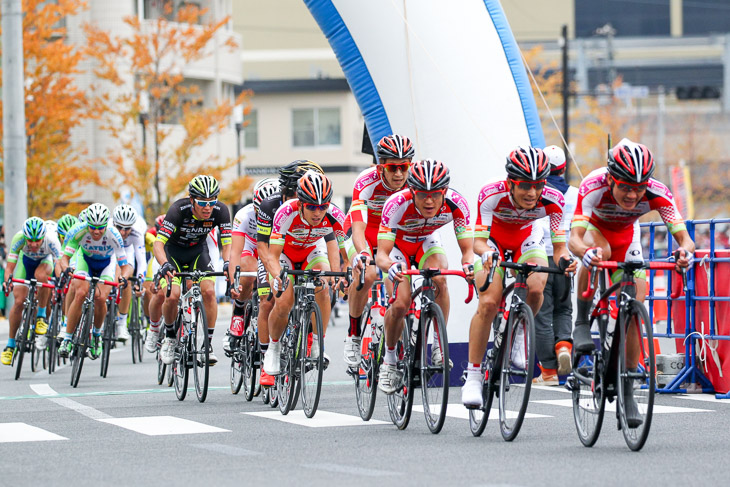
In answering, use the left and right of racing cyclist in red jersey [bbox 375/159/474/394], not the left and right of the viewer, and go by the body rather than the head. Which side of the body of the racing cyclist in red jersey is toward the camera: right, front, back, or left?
front

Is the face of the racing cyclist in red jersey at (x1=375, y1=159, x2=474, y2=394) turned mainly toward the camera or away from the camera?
toward the camera

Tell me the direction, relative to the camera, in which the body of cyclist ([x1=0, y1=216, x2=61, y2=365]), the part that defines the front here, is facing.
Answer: toward the camera

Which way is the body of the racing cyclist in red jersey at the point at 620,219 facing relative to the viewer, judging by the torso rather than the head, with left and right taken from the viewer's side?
facing the viewer

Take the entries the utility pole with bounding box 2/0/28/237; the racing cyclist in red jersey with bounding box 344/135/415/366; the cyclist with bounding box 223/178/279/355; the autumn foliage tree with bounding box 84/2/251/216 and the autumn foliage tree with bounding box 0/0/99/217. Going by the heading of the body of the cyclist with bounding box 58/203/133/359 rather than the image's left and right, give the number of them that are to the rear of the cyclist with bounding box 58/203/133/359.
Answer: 3

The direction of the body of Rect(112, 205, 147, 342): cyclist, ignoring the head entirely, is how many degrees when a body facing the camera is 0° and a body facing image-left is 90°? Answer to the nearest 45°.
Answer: approximately 0°

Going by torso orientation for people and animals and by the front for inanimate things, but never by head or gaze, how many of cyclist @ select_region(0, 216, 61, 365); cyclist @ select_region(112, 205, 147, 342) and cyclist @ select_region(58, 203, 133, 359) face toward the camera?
3

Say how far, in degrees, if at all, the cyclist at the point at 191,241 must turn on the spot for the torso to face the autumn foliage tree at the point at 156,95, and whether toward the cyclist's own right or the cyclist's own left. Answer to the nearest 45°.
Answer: approximately 180°

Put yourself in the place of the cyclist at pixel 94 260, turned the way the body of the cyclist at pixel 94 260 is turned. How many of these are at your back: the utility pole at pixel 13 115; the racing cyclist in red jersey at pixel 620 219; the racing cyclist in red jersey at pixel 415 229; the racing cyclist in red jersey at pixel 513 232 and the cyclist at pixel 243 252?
1

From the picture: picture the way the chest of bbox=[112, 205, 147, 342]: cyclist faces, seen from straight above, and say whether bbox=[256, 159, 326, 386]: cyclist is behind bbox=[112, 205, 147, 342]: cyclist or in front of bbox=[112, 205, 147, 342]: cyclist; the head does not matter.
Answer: in front

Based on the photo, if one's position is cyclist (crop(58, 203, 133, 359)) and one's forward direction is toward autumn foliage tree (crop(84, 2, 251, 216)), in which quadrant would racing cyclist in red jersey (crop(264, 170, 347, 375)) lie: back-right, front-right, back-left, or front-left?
back-right

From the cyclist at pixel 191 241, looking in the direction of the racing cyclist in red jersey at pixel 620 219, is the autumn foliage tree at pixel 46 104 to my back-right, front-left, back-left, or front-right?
back-left

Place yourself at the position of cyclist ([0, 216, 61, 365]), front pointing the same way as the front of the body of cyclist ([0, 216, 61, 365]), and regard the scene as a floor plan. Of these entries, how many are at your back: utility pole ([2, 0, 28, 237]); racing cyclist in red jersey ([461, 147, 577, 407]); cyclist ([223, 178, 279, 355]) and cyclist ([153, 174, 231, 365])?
1

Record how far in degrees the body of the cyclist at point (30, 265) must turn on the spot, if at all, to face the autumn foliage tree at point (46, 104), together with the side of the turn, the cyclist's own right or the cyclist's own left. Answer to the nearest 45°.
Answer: approximately 180°
